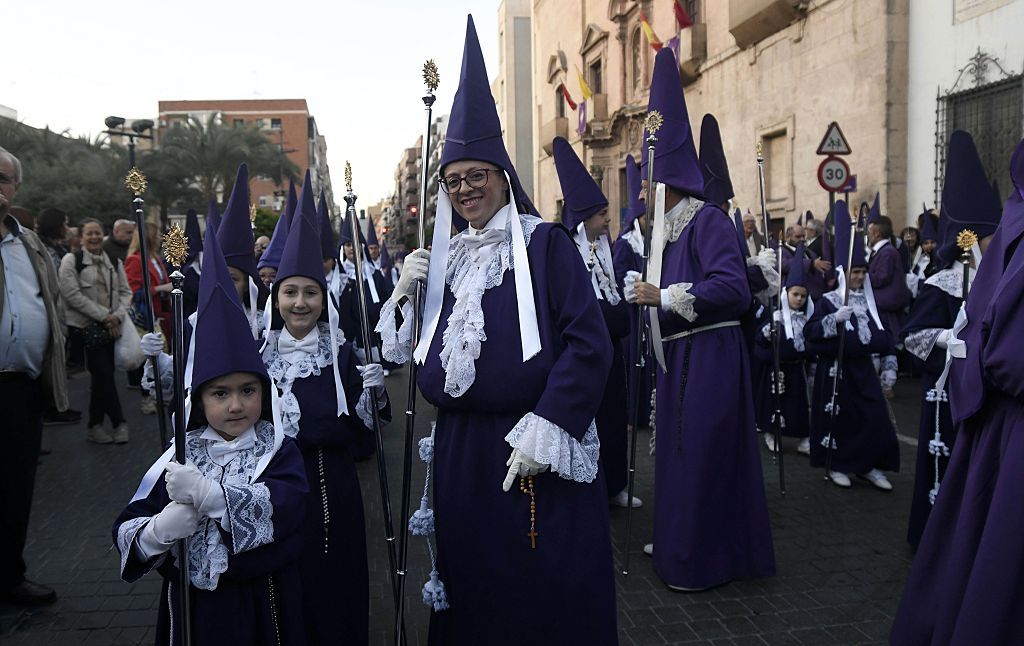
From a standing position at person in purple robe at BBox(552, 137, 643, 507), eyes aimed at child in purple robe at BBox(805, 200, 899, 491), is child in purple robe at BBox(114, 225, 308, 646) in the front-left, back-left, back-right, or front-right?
back-right

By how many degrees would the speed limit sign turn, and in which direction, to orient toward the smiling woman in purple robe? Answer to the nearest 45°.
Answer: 0° — it already faces them

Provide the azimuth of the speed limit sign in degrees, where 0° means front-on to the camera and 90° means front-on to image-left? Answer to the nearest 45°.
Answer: approximately 0°

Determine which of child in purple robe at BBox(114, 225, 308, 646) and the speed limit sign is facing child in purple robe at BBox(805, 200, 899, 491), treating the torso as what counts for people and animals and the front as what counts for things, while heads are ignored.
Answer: the speed limit sign

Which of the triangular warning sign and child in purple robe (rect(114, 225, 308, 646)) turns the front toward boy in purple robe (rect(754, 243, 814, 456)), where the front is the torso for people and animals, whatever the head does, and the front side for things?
the triangular warning sign

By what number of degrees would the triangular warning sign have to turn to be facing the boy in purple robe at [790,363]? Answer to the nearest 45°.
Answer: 0° — it already faces them

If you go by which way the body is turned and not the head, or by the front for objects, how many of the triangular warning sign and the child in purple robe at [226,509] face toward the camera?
2

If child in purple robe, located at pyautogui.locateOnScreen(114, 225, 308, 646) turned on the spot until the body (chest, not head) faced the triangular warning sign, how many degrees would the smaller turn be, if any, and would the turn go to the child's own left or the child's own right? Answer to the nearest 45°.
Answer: approximately 135° to the child's own left
